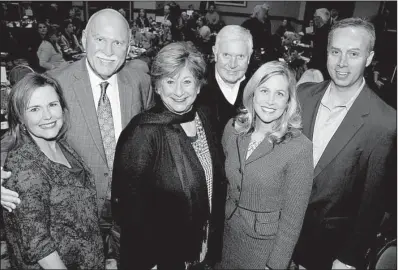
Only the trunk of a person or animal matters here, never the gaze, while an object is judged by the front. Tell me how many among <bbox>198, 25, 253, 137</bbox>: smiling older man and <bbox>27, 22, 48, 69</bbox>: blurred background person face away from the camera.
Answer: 0

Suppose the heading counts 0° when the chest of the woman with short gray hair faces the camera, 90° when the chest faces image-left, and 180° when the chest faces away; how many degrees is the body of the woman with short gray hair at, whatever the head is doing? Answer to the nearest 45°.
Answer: approximately 315°

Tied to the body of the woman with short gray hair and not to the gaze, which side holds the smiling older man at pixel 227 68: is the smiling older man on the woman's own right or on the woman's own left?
on the woman's own left

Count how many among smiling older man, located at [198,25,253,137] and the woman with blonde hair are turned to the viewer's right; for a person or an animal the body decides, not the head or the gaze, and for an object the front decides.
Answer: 0

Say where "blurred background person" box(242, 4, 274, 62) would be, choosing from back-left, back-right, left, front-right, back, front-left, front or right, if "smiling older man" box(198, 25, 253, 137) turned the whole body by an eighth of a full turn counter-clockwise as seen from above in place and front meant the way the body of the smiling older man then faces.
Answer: back-left

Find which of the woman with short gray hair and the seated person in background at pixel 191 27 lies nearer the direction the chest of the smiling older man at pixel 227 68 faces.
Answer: the woman with short gray hair

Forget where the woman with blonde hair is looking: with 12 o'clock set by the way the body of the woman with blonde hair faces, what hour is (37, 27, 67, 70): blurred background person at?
The blurred background person is roughly at 3 o'clock from the woman with blonde hair.

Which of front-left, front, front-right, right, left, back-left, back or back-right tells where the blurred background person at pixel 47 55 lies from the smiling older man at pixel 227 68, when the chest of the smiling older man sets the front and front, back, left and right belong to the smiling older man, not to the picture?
back-right

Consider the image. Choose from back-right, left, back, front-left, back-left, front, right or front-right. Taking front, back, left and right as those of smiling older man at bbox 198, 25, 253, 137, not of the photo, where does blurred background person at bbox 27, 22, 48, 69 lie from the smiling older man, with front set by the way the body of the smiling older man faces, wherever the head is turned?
back-right

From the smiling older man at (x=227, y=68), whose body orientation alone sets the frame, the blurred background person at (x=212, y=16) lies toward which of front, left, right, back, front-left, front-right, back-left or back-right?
back

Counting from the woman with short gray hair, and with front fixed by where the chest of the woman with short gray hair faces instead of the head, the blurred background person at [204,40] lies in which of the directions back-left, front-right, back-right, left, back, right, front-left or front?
back-left
